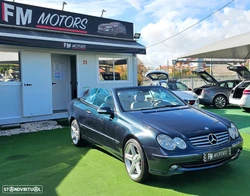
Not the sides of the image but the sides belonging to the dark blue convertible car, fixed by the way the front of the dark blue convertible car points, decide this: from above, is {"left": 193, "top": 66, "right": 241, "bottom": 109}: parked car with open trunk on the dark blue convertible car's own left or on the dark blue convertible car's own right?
on the dark blue convertible car's own left

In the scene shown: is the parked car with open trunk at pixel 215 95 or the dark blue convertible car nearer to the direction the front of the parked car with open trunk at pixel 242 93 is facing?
the parked car with open trunk

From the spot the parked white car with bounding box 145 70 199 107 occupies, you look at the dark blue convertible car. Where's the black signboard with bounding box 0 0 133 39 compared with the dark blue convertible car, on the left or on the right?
right

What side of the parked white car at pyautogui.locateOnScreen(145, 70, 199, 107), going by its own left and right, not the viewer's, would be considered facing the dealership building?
right

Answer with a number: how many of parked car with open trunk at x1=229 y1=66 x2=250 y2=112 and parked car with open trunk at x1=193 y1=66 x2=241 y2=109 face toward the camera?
0

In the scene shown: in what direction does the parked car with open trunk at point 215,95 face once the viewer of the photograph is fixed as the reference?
facing away from the viewer and to the right of the viewer

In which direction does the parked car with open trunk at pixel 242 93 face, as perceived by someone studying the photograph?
facing away from the viewer and to the right of the viewer

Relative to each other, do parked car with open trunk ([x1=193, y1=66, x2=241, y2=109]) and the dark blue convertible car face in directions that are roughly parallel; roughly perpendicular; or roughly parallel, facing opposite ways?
roughly perpendicular

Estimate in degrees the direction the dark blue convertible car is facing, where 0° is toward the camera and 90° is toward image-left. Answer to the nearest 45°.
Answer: approximately 315°

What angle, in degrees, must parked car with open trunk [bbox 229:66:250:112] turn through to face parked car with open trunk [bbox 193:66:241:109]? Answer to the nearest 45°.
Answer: approximately 90° to its left

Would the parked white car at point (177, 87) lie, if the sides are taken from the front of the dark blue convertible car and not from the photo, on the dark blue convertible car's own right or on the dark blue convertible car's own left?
on the dark blue convertible car's own left

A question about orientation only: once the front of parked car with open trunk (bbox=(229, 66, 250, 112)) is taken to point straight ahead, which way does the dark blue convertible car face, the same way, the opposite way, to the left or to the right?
to the right
